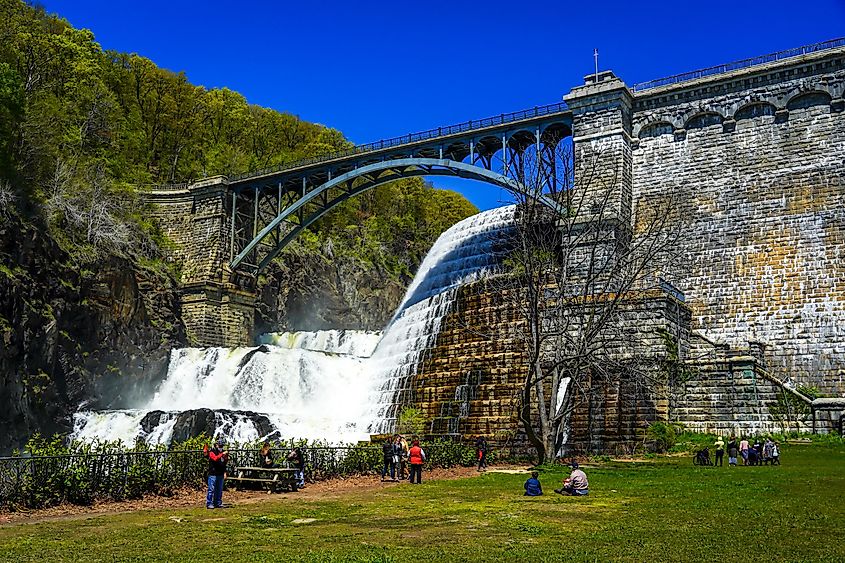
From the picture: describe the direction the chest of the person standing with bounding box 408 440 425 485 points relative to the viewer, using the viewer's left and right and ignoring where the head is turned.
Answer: facing away from the viewer

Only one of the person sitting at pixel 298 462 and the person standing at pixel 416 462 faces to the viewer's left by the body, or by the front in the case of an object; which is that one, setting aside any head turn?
the person sitting at pixel 298 462

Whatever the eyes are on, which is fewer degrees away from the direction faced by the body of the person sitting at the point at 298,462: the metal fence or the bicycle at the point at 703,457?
the metal fence

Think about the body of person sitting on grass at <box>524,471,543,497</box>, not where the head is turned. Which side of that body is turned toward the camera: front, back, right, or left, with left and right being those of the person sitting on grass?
back

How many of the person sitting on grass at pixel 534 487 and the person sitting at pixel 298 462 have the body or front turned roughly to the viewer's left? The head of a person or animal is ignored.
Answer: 1

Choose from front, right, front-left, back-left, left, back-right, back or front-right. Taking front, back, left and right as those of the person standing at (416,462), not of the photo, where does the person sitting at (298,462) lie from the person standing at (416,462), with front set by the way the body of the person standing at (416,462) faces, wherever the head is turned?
left

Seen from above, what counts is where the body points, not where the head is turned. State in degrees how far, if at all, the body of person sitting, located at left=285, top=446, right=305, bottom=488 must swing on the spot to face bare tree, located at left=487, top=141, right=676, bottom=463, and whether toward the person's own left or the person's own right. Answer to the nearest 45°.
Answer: approximately 135° to the person's own right

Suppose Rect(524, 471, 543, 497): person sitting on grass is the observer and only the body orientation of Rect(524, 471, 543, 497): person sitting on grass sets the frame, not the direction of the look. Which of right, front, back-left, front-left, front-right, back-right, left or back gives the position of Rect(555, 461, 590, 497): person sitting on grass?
right
